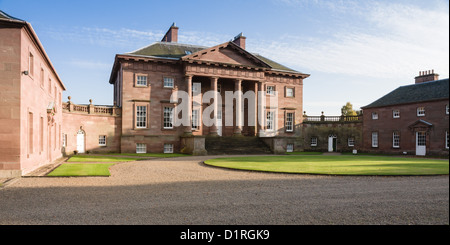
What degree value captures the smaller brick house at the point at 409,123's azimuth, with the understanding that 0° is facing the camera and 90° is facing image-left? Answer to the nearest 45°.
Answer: approximately 45°

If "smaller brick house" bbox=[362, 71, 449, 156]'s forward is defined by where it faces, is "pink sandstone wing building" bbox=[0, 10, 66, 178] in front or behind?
in front
